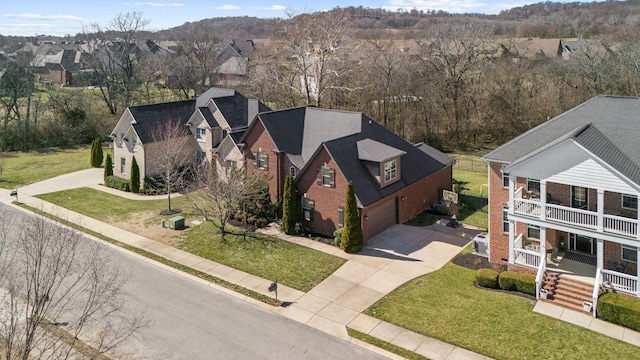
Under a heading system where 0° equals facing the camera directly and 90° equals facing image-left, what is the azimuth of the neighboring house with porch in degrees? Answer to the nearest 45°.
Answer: approximately 45°

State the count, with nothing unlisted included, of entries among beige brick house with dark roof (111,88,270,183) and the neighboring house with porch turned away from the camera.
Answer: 0

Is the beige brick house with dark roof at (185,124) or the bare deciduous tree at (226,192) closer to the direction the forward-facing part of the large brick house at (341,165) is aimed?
the bare deciduous tree

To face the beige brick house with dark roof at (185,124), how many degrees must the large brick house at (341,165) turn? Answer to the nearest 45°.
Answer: approximately 90° to its right

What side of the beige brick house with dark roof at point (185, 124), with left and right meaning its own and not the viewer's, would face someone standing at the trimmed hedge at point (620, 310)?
left

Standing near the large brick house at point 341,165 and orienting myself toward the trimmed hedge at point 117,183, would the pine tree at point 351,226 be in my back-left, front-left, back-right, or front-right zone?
back-left

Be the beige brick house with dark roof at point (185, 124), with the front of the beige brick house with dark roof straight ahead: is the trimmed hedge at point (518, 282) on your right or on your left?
on your left

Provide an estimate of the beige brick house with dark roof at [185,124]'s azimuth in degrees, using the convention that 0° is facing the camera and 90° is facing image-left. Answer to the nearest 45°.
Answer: approximately 45°

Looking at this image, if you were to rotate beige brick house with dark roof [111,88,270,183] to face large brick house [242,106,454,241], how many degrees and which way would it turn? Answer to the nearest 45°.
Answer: approximately 90° to its left

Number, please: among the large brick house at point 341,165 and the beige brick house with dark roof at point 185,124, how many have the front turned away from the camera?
0
